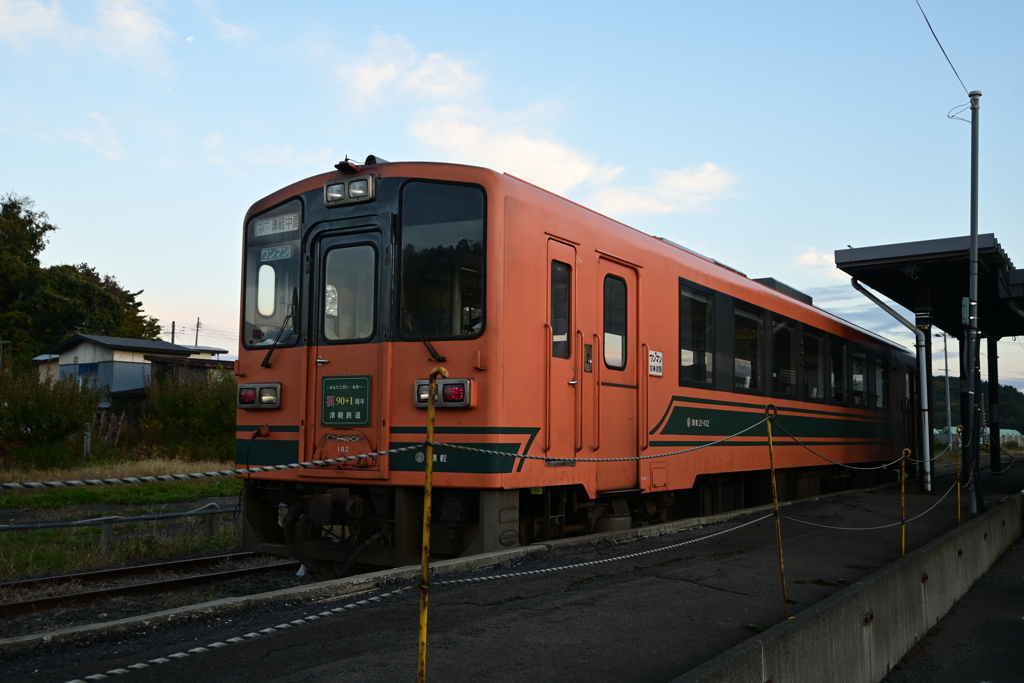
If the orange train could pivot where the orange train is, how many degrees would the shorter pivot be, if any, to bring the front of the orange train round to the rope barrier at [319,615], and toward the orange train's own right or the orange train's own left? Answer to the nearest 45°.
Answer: approximately 45° to the orange train's own left

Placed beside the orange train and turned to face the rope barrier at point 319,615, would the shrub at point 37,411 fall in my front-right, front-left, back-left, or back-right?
back-right

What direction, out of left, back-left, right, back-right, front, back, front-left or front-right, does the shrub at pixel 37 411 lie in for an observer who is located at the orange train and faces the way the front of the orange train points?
right

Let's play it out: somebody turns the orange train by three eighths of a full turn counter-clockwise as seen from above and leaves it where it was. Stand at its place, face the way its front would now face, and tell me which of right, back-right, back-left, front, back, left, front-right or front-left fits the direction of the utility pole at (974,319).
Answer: front-left

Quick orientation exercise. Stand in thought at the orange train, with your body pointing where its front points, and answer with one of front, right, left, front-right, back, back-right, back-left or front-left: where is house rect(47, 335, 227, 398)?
right

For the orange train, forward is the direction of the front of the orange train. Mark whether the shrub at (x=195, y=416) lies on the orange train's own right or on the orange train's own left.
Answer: on the orange train's own right

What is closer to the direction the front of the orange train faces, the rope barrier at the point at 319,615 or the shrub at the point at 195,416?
the rope barrier

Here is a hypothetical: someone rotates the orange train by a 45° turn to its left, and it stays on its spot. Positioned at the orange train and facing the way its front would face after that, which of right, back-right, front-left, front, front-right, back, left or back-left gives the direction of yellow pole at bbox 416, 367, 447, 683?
front

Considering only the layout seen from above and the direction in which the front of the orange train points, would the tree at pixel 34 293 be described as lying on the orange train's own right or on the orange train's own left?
on the orange train's own right

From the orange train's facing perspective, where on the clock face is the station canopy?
The station canopy is roughly at 6 o'clock from the orange train.
